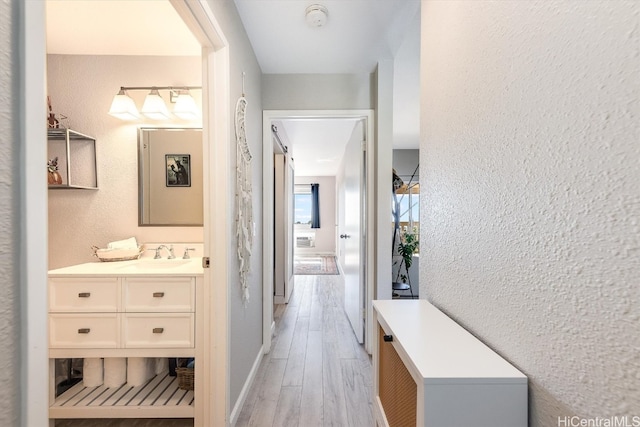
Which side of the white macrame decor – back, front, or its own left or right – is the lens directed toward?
right

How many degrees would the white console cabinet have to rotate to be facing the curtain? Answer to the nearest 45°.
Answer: approximately 45° to its right

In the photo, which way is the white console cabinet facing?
to the viewer's left

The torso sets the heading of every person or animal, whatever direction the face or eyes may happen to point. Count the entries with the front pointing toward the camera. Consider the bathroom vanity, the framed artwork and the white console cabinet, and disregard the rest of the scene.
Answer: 2

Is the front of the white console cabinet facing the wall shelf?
yes

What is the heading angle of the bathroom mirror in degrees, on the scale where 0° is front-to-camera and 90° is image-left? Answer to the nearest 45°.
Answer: approximately 0°

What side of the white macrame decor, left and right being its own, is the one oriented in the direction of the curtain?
left
